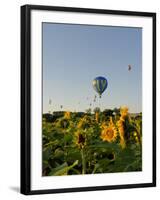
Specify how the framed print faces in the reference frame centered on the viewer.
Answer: facing the viewer and to the right of the viewer
